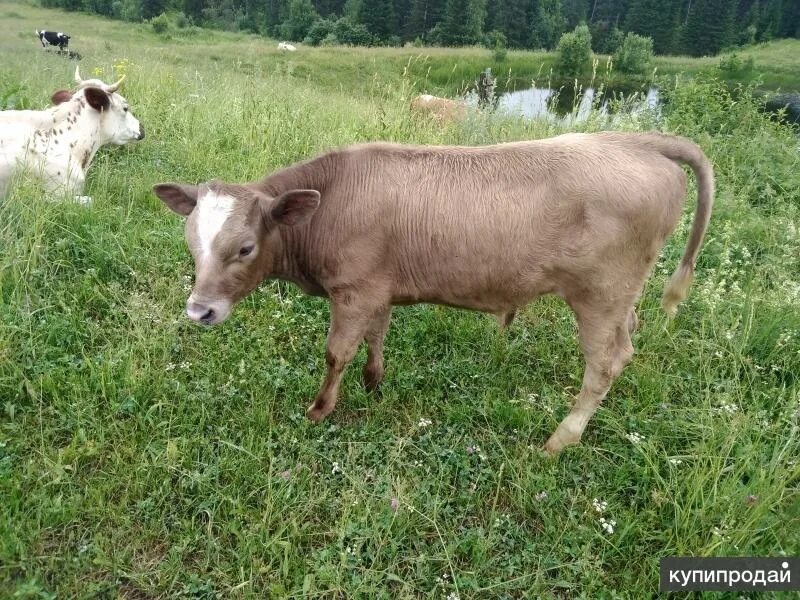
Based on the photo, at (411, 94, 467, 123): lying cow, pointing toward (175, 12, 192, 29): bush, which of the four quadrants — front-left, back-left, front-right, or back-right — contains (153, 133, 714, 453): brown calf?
back-left

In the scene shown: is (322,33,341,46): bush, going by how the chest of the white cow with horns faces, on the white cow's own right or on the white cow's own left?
on the white cow's own left

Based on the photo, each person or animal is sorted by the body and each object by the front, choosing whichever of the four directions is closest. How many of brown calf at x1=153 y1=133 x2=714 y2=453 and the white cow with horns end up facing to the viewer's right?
1

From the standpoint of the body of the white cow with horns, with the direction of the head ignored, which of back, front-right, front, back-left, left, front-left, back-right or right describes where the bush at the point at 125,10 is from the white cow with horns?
left

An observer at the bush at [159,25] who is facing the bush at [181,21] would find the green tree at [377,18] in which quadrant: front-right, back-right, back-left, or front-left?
front-right

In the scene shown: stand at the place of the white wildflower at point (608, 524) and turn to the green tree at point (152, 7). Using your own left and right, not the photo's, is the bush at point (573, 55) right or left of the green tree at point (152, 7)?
right

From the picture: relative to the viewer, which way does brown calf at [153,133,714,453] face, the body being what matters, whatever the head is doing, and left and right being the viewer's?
facing to the left of the viewer

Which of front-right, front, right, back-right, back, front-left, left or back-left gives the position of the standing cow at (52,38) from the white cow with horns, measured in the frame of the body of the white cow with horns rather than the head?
left

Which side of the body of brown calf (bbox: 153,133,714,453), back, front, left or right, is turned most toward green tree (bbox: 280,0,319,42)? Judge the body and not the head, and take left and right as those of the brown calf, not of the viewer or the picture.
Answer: right

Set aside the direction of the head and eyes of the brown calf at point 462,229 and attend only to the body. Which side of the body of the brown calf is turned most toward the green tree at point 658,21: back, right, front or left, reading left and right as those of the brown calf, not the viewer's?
right

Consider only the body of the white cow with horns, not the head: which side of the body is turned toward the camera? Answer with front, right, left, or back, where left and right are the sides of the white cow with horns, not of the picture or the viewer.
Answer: right

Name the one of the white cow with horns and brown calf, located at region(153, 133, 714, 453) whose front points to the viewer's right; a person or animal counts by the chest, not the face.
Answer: the white cow with horns

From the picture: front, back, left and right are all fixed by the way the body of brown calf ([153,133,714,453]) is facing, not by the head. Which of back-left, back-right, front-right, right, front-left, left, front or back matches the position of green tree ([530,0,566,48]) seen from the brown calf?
right

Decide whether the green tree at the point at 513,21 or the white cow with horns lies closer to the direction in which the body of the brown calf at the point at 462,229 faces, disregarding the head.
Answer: the white cow with horns
